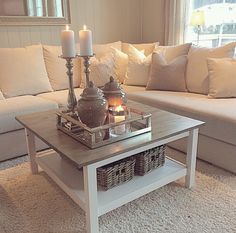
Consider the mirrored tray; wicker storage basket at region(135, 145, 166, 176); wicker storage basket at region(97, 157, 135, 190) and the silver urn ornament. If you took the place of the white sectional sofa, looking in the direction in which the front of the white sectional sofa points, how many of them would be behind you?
0

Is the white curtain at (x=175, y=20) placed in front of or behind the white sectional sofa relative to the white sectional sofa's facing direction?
behind

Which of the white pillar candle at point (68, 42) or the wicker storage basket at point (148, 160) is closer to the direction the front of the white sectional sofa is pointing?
the wicker storage basket

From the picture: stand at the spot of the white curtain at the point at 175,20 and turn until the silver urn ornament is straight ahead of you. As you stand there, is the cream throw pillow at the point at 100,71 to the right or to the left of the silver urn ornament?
right

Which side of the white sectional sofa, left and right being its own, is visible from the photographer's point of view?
front

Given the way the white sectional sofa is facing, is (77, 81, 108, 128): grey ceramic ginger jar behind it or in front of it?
in front

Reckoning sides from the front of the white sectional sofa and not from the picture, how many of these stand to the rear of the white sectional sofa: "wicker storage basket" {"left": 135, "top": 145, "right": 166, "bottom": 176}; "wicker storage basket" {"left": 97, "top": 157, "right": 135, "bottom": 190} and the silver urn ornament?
0

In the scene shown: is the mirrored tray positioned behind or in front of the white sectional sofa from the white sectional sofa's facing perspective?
in front

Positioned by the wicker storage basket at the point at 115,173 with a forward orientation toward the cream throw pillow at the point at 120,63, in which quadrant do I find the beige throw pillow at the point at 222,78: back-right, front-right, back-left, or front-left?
front-right
